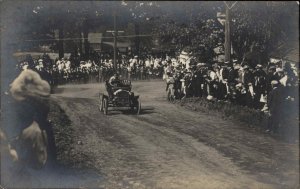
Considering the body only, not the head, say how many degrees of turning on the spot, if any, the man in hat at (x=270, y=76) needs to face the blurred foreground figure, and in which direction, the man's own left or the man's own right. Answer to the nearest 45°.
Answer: approximately 45° to the man's own left

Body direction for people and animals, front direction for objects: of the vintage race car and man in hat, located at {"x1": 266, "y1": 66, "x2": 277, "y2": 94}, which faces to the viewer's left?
the man in hat

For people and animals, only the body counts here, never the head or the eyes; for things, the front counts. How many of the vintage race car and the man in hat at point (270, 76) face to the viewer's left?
1

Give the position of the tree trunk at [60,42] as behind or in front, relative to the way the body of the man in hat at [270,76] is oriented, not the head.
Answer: in front

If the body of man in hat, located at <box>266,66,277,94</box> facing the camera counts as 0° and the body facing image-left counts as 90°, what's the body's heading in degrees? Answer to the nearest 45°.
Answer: approximately 90°

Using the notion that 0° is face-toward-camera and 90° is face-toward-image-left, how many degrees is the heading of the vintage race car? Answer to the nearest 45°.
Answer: approximately 0°

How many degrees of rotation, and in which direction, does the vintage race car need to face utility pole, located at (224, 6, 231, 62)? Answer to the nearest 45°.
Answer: approximately 90° to its left

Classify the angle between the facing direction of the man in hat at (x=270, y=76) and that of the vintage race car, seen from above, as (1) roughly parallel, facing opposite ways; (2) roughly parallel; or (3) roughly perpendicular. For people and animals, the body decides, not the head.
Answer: roughly perpendicular

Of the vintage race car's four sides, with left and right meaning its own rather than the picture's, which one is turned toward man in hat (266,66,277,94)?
left
